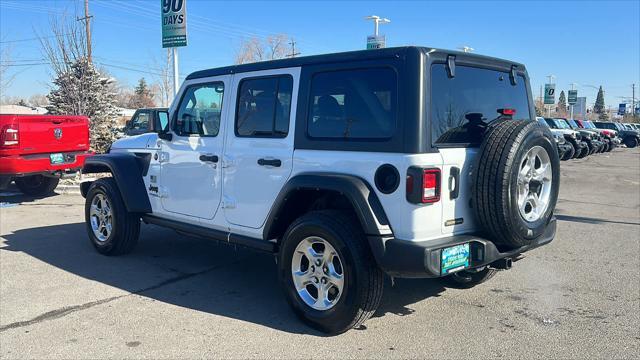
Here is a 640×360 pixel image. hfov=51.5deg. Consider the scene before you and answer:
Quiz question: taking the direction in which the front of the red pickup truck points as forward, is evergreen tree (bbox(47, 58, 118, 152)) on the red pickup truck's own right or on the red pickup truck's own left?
on the red pickup truck's own right

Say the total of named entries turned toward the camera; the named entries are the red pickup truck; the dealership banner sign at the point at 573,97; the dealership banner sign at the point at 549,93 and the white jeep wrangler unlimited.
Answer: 2

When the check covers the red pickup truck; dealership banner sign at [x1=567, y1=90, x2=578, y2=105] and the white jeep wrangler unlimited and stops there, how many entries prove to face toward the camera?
1

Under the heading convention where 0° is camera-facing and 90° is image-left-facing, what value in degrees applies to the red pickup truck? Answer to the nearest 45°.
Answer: approximately 135°

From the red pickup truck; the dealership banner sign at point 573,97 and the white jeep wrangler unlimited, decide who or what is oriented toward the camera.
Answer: the dealership banner sign

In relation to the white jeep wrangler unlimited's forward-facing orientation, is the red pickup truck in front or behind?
in front

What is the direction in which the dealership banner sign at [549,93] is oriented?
toward the camera

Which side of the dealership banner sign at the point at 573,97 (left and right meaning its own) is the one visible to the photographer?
front

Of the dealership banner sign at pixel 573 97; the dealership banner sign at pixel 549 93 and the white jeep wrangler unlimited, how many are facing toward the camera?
2

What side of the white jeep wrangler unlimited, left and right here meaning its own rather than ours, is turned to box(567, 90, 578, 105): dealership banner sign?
right

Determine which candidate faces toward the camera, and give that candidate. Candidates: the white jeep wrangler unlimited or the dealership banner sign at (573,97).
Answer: the dealership banner sign

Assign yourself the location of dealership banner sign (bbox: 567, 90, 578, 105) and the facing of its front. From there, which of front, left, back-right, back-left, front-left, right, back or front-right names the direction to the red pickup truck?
front
